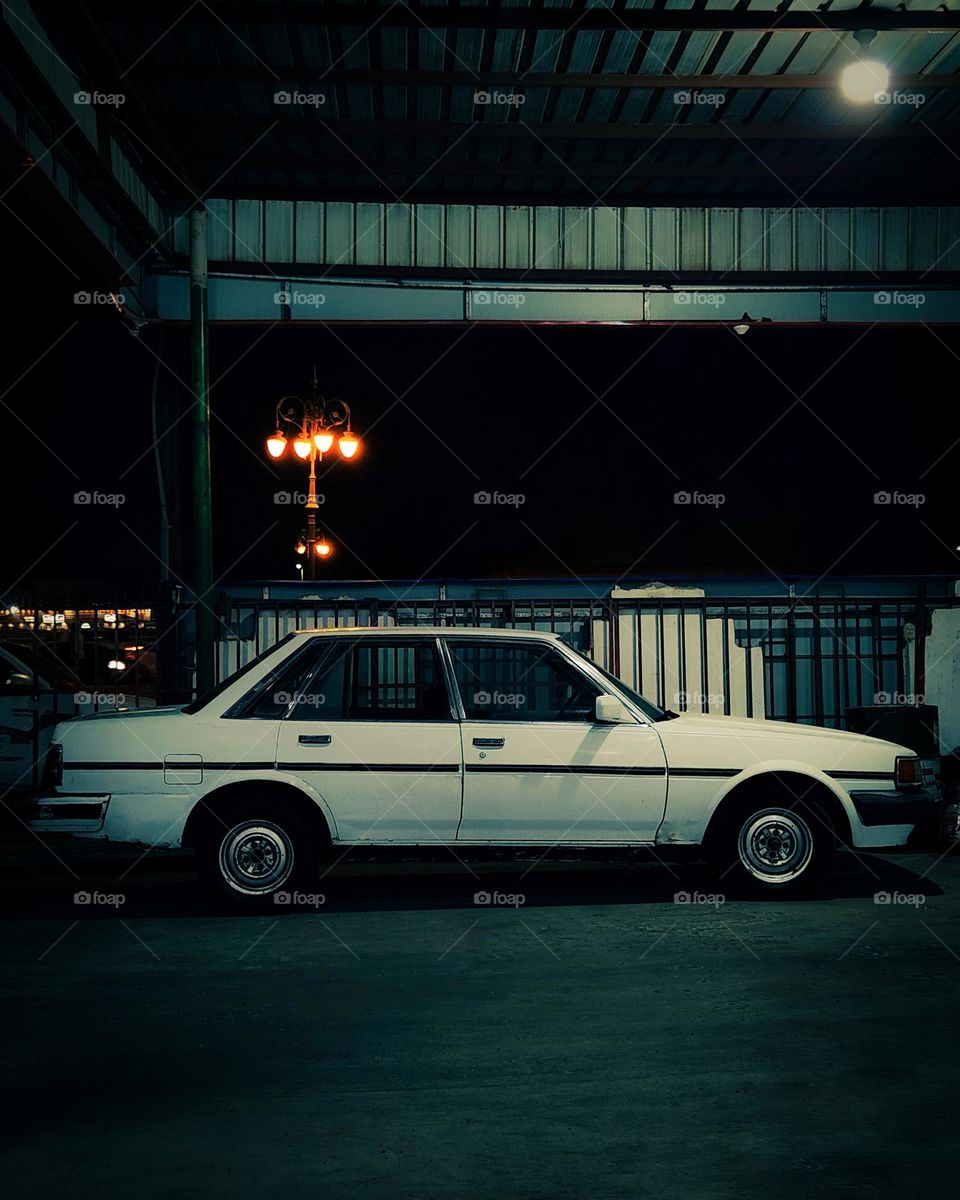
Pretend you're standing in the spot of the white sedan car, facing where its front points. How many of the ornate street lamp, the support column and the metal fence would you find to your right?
0

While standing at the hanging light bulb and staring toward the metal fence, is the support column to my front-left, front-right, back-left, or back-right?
front-left

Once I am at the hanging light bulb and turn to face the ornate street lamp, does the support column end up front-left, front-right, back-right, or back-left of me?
front-left

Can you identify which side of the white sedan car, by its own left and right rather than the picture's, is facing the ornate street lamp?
left

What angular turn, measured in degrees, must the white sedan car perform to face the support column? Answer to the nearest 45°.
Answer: approximately 135° to its left

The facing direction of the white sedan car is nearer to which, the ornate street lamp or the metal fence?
the metal fence

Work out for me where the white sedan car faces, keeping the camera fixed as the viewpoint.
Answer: facing to the right of the viewer
